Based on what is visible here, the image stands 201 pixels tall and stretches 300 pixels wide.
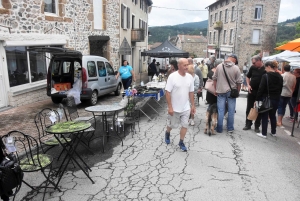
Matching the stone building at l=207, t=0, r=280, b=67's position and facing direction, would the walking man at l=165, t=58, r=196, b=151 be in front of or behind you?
in front

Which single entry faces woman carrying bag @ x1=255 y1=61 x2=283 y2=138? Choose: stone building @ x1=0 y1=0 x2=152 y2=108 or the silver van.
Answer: the stone building

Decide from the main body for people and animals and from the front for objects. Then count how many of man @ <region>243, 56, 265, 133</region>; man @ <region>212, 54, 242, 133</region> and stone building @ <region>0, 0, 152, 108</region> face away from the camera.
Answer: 1

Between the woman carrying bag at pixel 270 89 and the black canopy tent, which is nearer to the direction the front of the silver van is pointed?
the black canopy tent

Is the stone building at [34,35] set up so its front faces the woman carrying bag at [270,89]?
yes

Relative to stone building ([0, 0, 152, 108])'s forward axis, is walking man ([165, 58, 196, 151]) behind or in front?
in front

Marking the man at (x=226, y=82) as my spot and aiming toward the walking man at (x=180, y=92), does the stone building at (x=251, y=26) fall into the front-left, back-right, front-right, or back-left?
back-right

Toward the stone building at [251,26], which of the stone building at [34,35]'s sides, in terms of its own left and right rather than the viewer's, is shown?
left

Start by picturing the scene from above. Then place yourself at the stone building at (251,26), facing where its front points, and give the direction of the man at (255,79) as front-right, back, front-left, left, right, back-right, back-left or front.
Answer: front-left

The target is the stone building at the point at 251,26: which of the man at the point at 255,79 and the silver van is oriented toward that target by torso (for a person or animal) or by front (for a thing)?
the silver van
